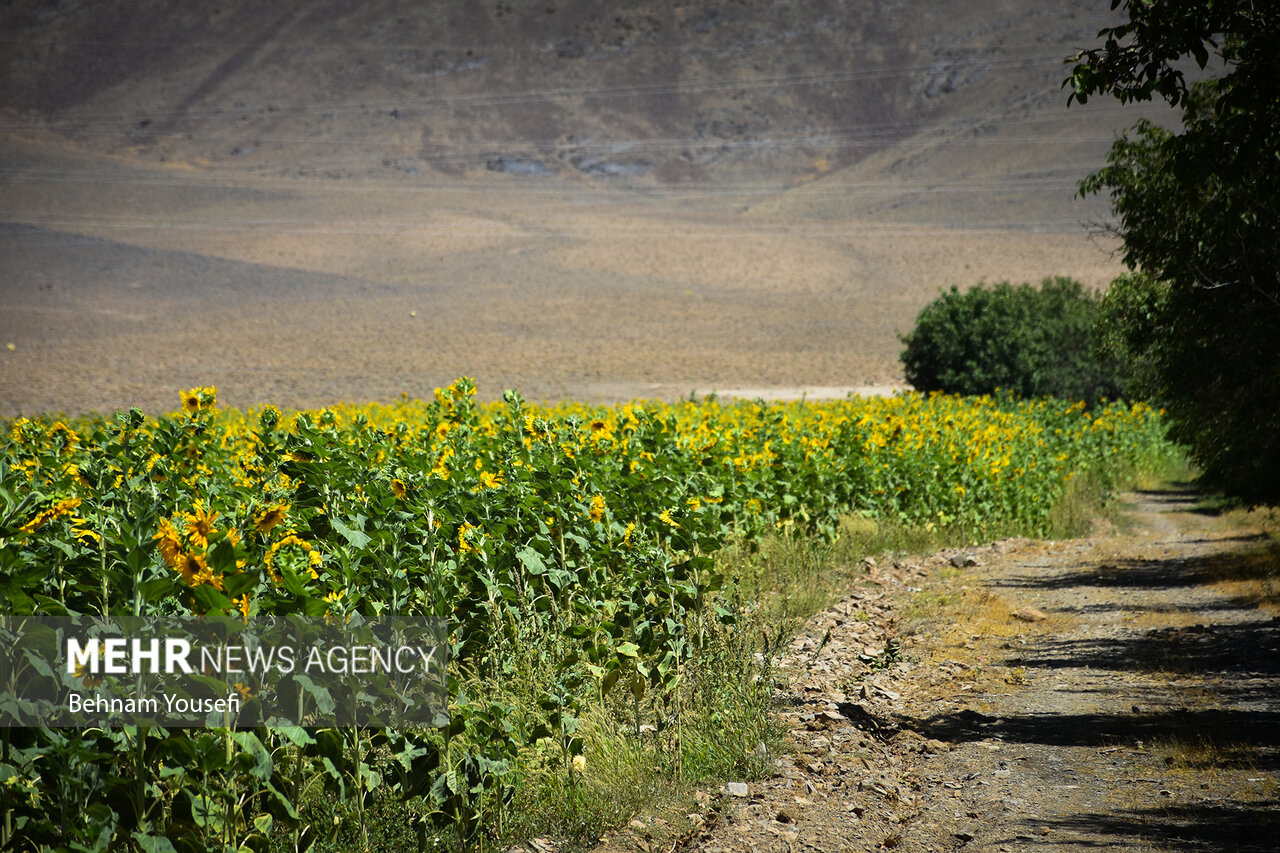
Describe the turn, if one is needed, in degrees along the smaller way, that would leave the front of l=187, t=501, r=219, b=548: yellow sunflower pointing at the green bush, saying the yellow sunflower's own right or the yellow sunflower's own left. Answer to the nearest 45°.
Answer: approximately 135° to the yellow sunflower's own left

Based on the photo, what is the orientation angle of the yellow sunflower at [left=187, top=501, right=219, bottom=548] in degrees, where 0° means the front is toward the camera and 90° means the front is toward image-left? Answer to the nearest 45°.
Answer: approximately 0°
